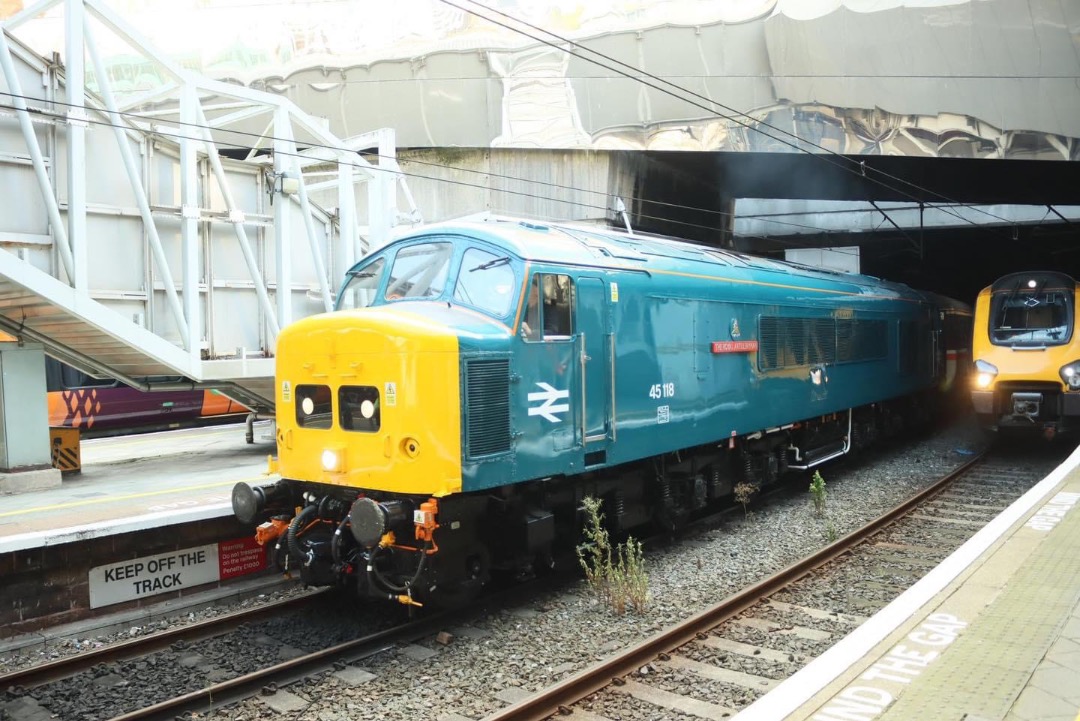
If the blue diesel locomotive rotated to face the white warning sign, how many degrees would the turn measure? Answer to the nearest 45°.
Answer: approximately 45° to its right

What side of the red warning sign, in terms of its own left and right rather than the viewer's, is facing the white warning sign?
right

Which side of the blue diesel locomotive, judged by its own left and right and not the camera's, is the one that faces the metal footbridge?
right

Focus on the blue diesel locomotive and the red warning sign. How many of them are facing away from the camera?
0

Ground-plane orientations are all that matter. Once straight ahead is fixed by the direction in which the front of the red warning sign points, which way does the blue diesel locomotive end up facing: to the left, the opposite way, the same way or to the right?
to the right

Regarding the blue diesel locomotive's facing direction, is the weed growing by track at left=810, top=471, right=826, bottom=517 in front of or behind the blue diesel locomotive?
behind

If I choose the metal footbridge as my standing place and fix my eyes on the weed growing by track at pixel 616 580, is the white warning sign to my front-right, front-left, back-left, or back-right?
front-right

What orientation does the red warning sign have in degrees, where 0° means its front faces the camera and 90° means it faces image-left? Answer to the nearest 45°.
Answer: approximately 315°

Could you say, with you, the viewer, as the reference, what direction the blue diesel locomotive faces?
facing the viewer and to the left of the viewer
